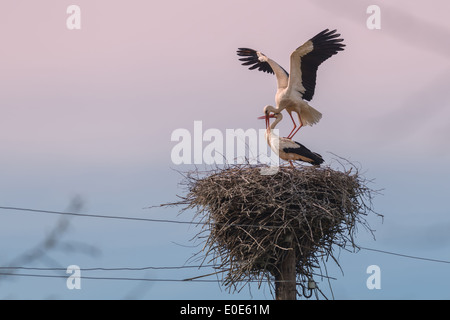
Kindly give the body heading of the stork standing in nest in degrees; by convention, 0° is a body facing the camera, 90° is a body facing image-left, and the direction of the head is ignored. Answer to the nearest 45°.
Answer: approximately 90°
